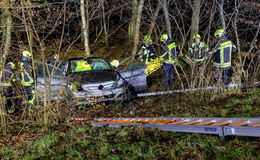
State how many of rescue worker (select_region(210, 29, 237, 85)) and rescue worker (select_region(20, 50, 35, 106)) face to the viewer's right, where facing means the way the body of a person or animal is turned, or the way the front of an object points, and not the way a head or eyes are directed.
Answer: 1

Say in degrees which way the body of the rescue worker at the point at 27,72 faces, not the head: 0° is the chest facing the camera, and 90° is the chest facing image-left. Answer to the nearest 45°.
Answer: approximately 270°

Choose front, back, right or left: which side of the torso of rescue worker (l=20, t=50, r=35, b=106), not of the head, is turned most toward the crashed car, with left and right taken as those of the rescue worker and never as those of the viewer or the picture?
front

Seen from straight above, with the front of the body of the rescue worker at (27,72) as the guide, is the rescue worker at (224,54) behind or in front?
in front

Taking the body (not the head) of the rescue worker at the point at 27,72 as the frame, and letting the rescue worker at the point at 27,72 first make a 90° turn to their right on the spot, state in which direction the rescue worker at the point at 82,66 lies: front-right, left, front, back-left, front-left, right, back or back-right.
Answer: back-left
